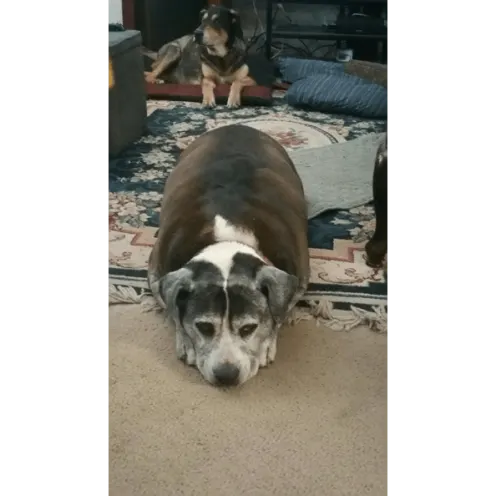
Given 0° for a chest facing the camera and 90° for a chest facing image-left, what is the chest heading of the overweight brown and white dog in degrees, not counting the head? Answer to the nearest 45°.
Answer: approximately 0°

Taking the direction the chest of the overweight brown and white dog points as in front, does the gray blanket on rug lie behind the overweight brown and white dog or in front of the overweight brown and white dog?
behind

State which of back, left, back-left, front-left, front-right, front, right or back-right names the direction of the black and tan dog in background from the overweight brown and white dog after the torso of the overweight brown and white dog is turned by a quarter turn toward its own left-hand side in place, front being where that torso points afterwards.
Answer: left

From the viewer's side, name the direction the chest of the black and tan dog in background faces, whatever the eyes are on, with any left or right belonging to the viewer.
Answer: facing the viewer and to the right of the viewer

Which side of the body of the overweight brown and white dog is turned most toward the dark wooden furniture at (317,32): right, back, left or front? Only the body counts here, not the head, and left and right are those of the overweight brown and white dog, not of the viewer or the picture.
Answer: back

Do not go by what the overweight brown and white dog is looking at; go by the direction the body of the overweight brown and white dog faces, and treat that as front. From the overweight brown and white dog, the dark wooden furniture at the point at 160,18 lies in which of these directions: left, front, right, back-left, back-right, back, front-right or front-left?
back
